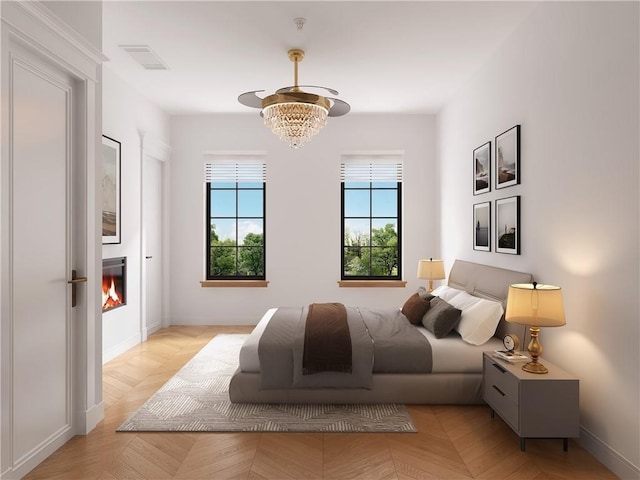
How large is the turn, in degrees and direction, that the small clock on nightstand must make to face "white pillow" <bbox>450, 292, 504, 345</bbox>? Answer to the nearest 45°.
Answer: approximately 90° to its right

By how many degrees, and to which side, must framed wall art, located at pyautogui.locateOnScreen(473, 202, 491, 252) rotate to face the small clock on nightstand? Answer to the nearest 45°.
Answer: approximately 45° to its left

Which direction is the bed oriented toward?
to the viewer's left

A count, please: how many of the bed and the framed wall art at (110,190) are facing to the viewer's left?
1

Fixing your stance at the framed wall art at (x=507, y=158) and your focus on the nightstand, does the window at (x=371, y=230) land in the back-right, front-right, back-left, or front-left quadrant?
back-right
